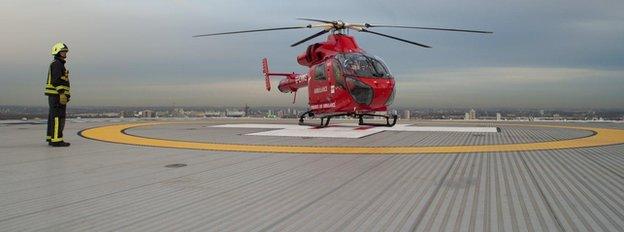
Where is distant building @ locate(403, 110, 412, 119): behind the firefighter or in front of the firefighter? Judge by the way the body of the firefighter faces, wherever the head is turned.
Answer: in front

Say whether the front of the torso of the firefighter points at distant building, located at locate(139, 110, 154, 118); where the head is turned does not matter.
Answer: no

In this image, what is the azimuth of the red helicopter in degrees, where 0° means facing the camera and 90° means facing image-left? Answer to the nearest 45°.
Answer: approximately 315°

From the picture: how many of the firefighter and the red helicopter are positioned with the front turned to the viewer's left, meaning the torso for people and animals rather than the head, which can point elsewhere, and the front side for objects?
0

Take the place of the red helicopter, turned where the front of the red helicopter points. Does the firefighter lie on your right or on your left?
on your right

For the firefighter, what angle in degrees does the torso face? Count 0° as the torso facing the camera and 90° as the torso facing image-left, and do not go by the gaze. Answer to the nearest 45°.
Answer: approximately 270°

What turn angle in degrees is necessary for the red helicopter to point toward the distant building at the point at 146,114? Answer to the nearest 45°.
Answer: approximately 180°
